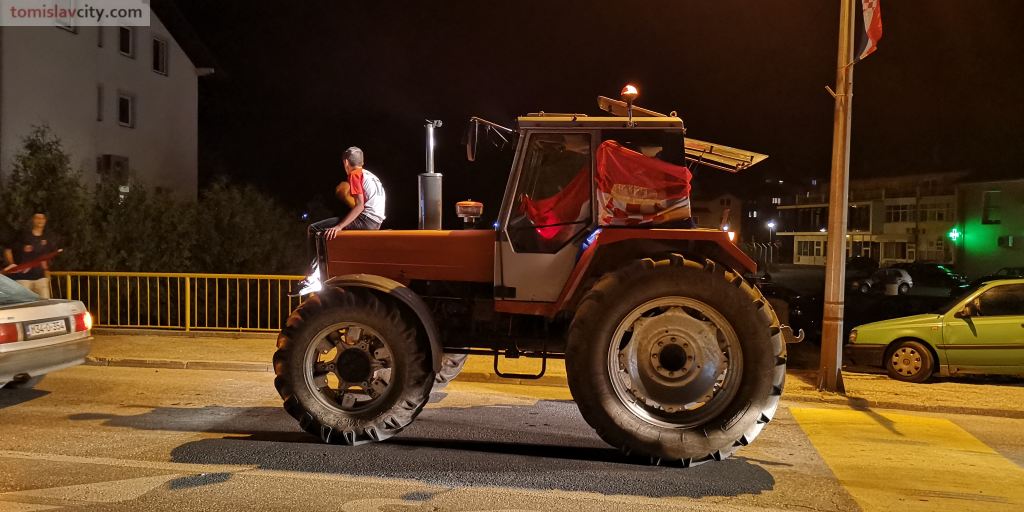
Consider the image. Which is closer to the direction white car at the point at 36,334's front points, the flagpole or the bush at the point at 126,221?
the bush

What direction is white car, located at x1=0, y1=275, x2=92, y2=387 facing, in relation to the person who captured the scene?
facing away from the viewer and to the left of the viewer

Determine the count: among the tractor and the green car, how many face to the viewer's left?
2

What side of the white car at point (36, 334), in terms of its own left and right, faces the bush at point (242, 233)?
right

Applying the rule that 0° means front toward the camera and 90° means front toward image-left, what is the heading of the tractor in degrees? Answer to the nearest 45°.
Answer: approximately 90°

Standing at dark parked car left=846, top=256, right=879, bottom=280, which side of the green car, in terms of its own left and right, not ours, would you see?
right

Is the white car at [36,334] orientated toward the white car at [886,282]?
no

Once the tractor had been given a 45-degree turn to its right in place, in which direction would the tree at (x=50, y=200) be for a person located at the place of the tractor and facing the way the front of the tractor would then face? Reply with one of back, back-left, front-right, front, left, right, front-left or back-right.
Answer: front

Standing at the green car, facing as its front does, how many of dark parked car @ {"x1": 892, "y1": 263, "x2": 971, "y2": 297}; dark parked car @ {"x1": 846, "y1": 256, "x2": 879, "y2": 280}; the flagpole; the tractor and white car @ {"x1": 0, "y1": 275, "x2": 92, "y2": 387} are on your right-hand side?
2

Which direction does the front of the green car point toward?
to the viewer's left

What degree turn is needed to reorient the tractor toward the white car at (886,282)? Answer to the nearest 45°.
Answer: approximately 135° to its right

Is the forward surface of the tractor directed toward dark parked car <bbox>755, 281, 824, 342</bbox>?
no

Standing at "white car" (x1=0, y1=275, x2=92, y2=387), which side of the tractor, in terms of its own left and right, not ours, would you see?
front

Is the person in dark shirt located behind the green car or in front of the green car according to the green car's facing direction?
in front

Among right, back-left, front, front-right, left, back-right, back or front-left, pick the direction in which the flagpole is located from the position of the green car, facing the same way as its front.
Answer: front-left
